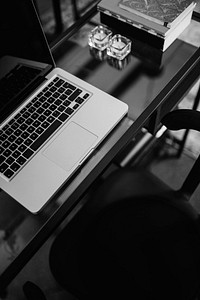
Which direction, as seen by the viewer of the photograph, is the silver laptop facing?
facing the viewer and to the right of the viewer

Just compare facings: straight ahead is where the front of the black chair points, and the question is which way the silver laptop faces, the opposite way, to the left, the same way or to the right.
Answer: the opposite way

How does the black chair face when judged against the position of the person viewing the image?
facing away from the viewer and to the left of the viewer
